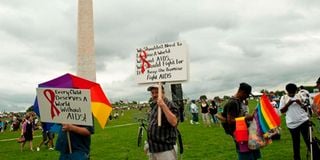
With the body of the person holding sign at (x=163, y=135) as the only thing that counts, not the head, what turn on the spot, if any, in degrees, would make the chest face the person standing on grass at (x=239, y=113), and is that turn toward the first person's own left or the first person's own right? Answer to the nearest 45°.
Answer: approximately 135° to the first person's own left

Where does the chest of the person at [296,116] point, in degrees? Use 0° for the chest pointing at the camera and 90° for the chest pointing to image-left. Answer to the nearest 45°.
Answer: approximately 0°

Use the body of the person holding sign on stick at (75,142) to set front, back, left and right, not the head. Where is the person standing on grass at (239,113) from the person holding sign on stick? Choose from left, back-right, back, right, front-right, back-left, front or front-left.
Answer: back-left
